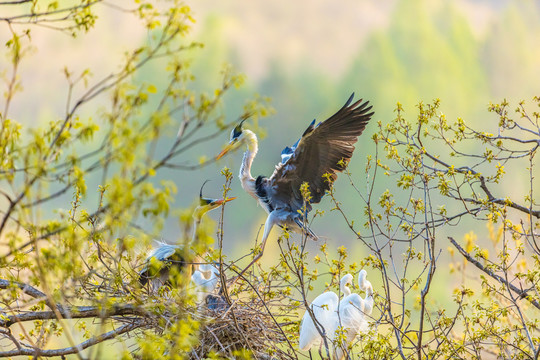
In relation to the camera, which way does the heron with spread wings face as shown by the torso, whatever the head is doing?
to the viewer's left

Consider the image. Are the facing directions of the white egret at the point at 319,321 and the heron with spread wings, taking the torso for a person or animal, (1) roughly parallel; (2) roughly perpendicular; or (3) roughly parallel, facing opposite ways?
roughly parallel, facing opposite ways

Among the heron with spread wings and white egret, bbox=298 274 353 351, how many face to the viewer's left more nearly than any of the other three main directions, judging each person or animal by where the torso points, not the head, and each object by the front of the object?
1

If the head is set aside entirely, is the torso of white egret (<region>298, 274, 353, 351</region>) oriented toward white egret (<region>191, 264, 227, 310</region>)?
no

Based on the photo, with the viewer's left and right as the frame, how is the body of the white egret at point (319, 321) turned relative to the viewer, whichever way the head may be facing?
facing to the right of the viewer

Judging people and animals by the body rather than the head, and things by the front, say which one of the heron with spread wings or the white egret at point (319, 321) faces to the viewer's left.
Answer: the heron with spread wings

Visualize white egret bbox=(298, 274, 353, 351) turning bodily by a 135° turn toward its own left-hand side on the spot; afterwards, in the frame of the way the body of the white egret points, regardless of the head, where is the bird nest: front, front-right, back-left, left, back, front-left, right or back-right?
left
